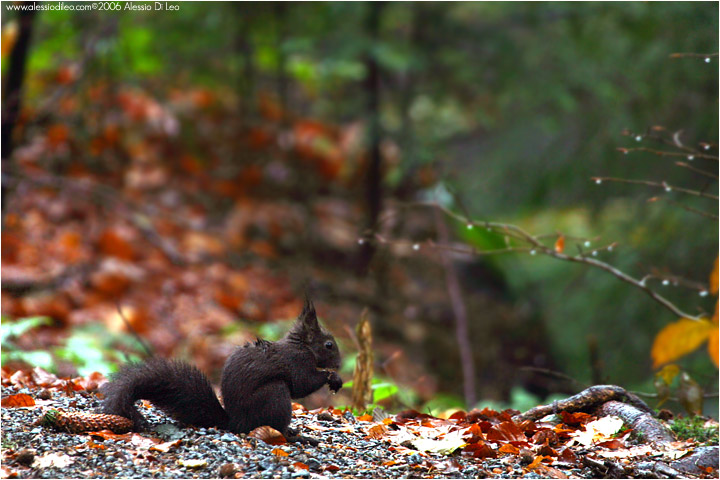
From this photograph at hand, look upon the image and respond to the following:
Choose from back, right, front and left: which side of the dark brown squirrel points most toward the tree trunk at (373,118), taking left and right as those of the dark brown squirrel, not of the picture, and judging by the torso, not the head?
left

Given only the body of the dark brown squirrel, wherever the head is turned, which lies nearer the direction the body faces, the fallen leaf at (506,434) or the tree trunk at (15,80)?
the fallen leaf

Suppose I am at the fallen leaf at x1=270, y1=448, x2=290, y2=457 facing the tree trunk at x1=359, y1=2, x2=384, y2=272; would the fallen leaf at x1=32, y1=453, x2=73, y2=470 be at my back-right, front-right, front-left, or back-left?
back-left

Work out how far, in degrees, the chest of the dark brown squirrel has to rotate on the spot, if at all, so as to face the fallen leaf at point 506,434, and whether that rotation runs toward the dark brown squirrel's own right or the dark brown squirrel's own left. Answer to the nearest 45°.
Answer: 0° — it already faces it

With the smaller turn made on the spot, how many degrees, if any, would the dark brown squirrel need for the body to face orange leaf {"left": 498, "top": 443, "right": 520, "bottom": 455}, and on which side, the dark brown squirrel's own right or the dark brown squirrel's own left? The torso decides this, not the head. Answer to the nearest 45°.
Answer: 0° — it already faces it

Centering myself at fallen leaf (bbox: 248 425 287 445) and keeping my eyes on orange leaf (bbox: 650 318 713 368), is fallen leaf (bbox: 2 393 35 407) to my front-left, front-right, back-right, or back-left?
back-left

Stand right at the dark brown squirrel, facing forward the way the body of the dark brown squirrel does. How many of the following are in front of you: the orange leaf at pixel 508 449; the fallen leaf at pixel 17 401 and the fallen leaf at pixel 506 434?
2

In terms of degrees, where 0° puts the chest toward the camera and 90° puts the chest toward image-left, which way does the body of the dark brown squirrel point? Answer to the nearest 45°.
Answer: approximately 270°
